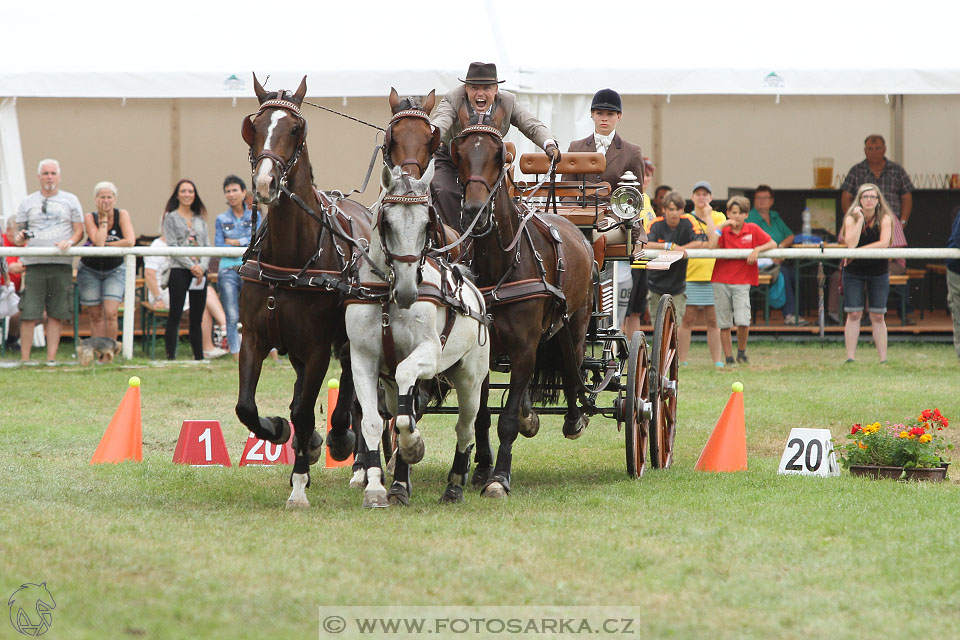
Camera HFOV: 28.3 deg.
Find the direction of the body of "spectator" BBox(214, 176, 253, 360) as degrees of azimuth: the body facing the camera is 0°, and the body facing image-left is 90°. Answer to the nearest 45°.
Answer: approximately 0°

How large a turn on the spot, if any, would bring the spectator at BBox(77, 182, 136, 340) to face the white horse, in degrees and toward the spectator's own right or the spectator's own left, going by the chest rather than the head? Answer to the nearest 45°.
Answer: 0° — they already face it

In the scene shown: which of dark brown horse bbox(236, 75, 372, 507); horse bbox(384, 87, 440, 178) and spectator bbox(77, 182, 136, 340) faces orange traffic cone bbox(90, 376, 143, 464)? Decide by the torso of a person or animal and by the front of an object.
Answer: the spectator

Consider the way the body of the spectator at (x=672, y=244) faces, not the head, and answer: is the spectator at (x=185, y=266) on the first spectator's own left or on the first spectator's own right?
on the first spectator's own right

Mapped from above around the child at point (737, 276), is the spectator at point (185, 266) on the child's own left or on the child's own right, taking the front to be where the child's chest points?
on the child's own right

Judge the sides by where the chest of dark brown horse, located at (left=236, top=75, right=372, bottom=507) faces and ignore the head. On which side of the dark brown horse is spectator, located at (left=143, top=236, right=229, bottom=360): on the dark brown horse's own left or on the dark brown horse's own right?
on the dark brown horse's own right

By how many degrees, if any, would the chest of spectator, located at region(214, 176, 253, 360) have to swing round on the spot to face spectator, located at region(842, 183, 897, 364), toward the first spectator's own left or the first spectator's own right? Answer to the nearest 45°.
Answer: approximately 90° to the first spectator's own left

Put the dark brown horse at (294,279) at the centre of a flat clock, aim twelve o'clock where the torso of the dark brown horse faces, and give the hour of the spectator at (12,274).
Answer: The spectator is roughly at 4 o'clock from the dark brown horse.
